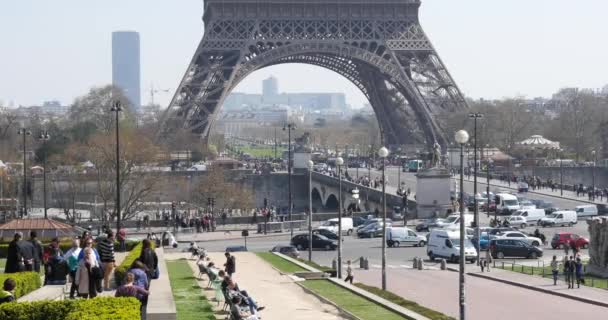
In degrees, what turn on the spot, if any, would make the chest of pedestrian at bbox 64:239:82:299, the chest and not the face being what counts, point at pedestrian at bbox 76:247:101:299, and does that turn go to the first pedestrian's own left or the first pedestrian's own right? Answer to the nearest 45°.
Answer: approximately 90° to the first pedestrian's own right

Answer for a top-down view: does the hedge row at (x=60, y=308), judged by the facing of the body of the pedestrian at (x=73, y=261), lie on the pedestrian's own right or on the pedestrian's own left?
on the pedestrian's own left

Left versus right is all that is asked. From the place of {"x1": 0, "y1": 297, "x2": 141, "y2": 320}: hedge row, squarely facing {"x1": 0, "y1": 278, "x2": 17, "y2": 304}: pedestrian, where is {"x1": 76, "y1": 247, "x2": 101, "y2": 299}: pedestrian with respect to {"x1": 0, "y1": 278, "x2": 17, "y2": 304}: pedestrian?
right

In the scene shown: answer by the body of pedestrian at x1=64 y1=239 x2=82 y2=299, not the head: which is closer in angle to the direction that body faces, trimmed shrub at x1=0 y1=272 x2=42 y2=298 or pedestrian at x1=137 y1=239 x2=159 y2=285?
the pedestrian
